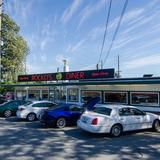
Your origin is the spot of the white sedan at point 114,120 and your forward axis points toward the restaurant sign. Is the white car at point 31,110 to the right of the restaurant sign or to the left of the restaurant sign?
left

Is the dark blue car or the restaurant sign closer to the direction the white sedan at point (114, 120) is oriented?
the restaurant sign

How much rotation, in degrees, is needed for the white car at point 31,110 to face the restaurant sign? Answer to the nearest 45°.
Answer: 0° — it already faces it

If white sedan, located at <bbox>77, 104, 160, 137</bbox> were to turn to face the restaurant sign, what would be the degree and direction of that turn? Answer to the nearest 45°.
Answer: approximately 45° to its left

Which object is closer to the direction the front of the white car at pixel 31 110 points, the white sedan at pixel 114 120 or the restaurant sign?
the restaurant sign

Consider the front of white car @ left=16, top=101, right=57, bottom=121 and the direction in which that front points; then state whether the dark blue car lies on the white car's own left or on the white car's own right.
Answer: on the white car's own right

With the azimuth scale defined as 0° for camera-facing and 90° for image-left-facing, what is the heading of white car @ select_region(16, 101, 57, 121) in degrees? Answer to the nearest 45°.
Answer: approximately 225°
